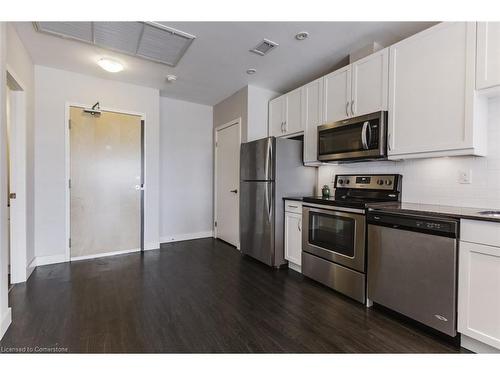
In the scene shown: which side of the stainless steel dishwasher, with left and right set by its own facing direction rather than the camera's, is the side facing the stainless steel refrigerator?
right

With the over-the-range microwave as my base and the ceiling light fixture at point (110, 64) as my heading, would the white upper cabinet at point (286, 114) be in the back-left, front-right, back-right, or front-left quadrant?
front-right

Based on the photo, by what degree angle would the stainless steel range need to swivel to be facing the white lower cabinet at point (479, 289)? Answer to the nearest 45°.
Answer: approximately 90° to its left

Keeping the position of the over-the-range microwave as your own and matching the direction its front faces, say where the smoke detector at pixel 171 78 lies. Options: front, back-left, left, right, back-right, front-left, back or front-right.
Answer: front-right

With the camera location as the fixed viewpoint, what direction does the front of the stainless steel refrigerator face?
facing the viewer and to the left of the viewer

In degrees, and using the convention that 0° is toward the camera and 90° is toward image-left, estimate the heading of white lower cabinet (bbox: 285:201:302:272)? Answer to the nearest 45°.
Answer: approximately 45°
